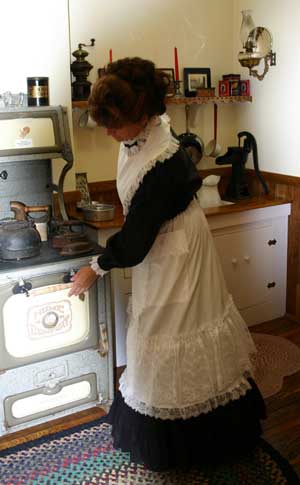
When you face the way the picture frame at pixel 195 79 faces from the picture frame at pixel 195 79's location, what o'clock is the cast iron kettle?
The cast iron kettle is roughly at 1 o'clock from the picture frame.

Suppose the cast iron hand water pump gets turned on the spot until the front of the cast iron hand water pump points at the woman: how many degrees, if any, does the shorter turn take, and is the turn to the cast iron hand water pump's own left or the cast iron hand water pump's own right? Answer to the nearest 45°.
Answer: approximately 90° to the cast iron hand water pump's own left

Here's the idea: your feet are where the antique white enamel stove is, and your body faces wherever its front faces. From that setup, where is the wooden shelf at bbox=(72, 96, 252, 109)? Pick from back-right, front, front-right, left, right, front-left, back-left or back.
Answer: left

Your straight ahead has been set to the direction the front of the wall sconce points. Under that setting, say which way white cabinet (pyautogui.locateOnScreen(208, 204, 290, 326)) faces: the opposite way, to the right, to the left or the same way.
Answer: to the left

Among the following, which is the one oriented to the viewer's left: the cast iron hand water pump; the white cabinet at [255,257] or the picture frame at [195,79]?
the cast iron hand water pump

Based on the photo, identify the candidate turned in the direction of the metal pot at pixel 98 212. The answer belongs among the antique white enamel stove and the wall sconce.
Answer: the wall sconce

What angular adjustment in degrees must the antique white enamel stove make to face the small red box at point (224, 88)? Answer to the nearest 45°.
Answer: approximately 90° to its left

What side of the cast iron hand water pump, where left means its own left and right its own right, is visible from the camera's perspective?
left

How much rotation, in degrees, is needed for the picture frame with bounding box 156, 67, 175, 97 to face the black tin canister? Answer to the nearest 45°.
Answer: approximately 45° to its right
